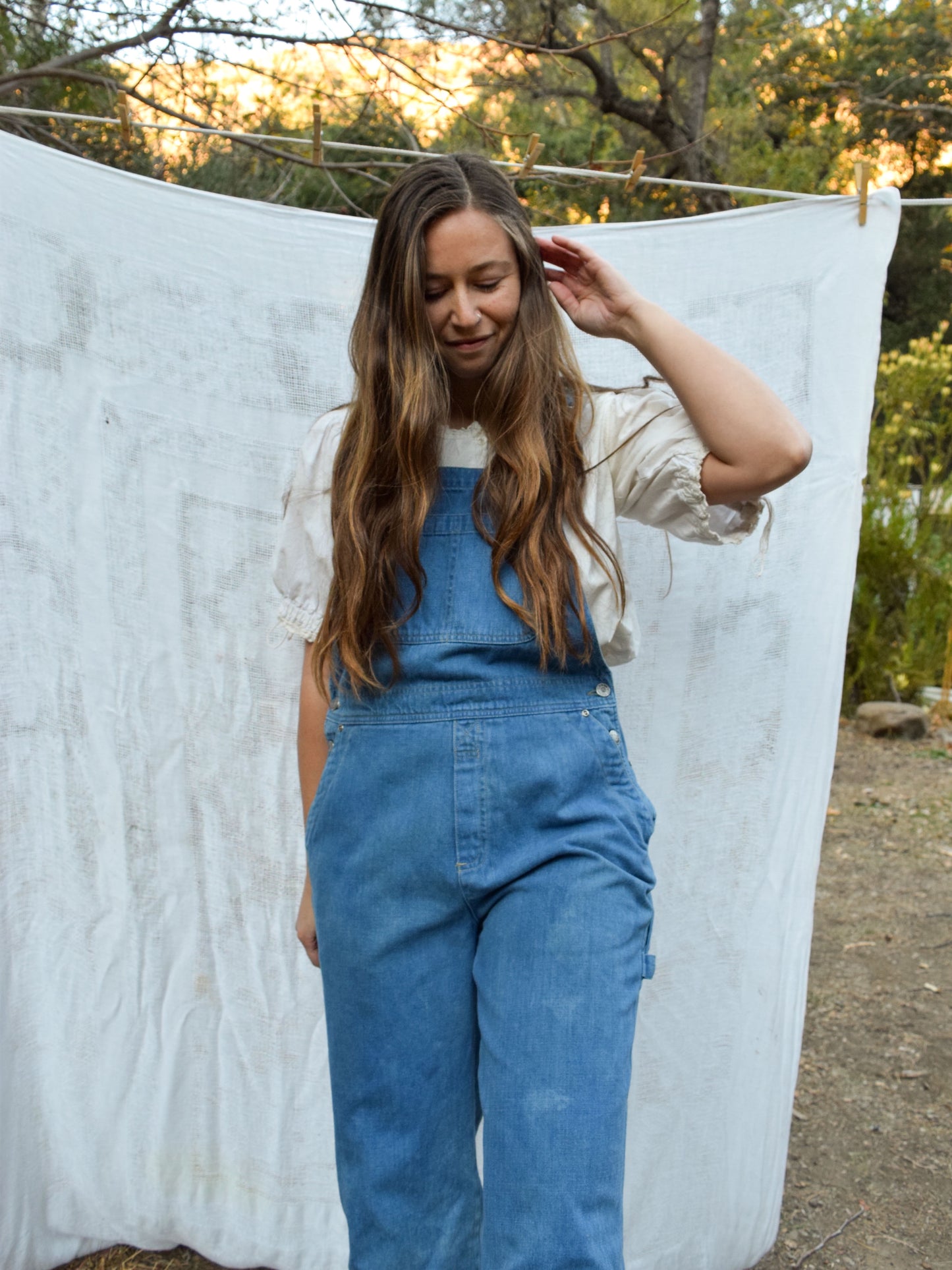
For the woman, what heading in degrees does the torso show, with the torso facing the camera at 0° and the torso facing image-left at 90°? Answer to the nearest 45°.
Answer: approximately 0°

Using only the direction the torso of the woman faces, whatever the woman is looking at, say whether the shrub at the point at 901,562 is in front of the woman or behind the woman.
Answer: behind

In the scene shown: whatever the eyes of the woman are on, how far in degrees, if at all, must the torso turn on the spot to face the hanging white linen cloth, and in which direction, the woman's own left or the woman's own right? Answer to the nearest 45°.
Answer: approximately 135° to the woman's own right
